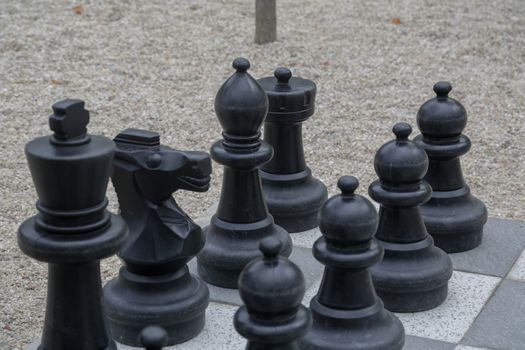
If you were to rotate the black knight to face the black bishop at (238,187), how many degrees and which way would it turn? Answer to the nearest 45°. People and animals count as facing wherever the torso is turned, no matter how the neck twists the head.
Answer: approximately 45° to its left

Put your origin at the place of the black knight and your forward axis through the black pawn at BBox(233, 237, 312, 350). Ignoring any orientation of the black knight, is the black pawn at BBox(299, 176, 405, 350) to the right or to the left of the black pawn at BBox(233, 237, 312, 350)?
left

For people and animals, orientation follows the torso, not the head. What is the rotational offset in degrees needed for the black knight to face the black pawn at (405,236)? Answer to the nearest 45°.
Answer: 0° — it already faces it

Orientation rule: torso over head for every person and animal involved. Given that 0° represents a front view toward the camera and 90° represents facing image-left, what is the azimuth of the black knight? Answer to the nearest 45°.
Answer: approximately 270°

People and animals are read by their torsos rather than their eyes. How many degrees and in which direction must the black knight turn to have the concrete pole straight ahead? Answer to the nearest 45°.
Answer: approximately 90° to its left
